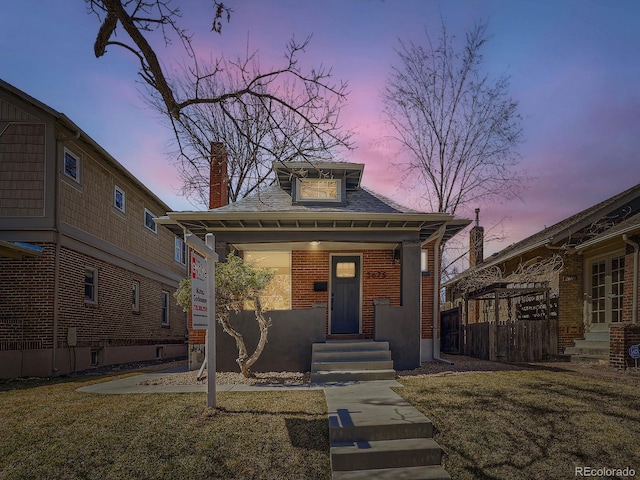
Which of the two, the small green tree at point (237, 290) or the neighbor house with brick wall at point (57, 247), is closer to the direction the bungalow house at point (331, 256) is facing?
the small green tree

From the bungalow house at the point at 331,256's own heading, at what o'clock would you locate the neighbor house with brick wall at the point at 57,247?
The neighbor house with brick wall is roughly at 3 o'clock from the bungalow house.

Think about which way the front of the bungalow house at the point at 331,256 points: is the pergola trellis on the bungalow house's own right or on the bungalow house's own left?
on the bungalow house's own left

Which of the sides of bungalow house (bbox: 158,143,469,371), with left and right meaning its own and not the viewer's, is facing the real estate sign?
front

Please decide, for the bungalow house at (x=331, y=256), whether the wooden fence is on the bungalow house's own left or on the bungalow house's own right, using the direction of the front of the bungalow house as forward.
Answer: on the bungalow house's own left

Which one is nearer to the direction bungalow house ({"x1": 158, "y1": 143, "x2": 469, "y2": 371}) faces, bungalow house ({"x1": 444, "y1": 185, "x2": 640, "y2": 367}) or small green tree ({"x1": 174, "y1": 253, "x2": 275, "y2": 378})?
the small green tree

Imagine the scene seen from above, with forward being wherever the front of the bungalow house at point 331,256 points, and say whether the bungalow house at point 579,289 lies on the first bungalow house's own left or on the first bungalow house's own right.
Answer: on the first bungalow house's own left

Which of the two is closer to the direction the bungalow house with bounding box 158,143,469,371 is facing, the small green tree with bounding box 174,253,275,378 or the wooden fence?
the small green tree

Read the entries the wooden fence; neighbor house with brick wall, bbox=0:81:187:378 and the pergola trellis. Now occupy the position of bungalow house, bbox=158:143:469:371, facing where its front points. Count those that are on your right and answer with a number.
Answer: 1

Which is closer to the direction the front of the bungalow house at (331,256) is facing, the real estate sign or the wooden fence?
the real estate sign

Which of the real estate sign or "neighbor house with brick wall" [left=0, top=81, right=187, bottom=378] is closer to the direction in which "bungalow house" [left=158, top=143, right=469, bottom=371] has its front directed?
the real estate sign

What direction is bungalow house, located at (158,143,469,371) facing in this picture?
toward the camera
